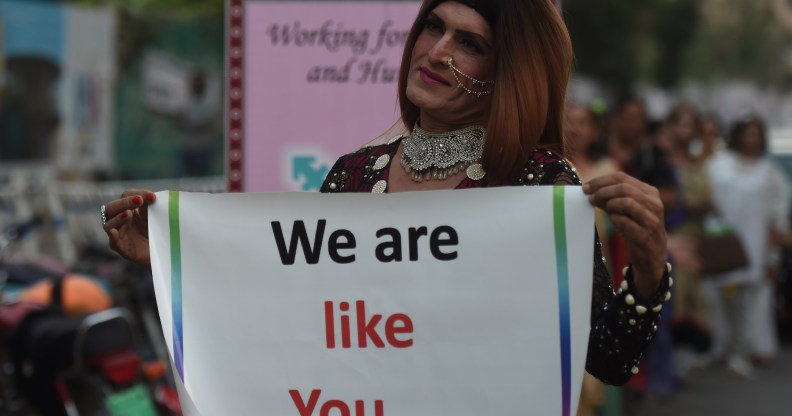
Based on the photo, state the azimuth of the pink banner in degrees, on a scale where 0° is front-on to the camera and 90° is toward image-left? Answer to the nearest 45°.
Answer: approximately 0°

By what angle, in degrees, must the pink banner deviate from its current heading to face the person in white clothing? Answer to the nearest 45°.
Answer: approximately 135° to its left

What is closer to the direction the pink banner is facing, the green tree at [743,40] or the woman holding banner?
the woman holding banner

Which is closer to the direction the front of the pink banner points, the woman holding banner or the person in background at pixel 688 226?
the woman holding banner

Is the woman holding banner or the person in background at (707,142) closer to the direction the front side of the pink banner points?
the woman holding banner

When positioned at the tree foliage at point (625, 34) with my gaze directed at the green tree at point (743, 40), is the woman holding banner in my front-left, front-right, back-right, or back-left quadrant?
back-right

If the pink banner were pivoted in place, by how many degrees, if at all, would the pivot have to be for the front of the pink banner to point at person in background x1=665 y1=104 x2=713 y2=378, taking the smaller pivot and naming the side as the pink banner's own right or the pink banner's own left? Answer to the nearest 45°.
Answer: approximately 135° to the pink banner's own left

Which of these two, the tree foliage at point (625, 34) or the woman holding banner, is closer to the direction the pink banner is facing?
the woman holding banner
